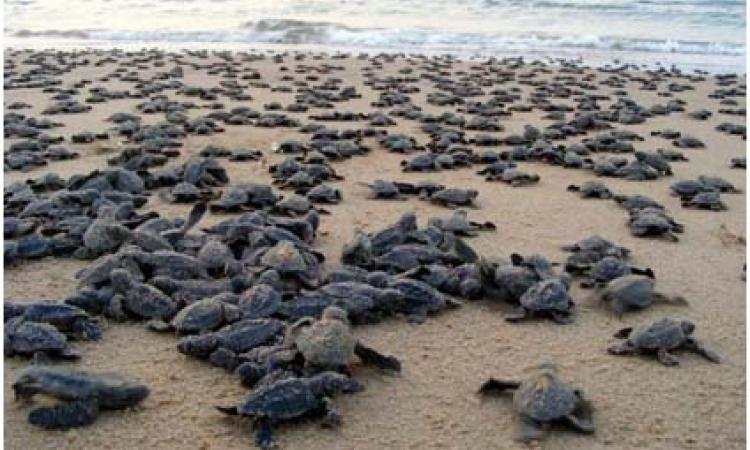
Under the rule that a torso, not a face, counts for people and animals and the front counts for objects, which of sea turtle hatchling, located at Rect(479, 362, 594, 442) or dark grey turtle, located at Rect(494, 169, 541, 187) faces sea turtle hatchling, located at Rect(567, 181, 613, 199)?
sea turtle hatchling, located at Rect(479, 362, 594, 442)

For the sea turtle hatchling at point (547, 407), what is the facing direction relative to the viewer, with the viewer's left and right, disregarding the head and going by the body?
facing away from the viewer

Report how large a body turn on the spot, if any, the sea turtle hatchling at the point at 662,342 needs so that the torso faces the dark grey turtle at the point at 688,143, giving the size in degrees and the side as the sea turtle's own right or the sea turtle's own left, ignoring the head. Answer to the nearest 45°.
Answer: approximately 45° to the sea turtle's own left
